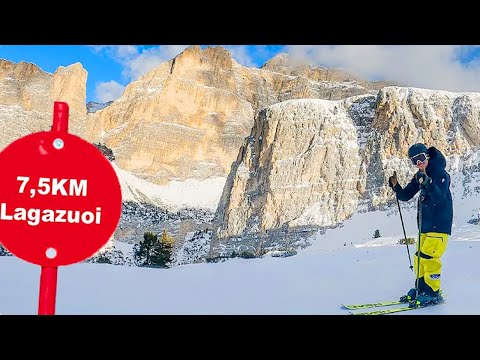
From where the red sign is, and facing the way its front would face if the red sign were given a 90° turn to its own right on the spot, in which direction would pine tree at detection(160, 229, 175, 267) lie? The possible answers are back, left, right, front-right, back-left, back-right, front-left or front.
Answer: right

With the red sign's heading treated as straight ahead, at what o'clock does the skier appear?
The skier is roughly at 8 o'clock from the red sign.

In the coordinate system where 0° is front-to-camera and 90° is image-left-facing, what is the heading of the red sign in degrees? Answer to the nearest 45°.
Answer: approximately 0°
